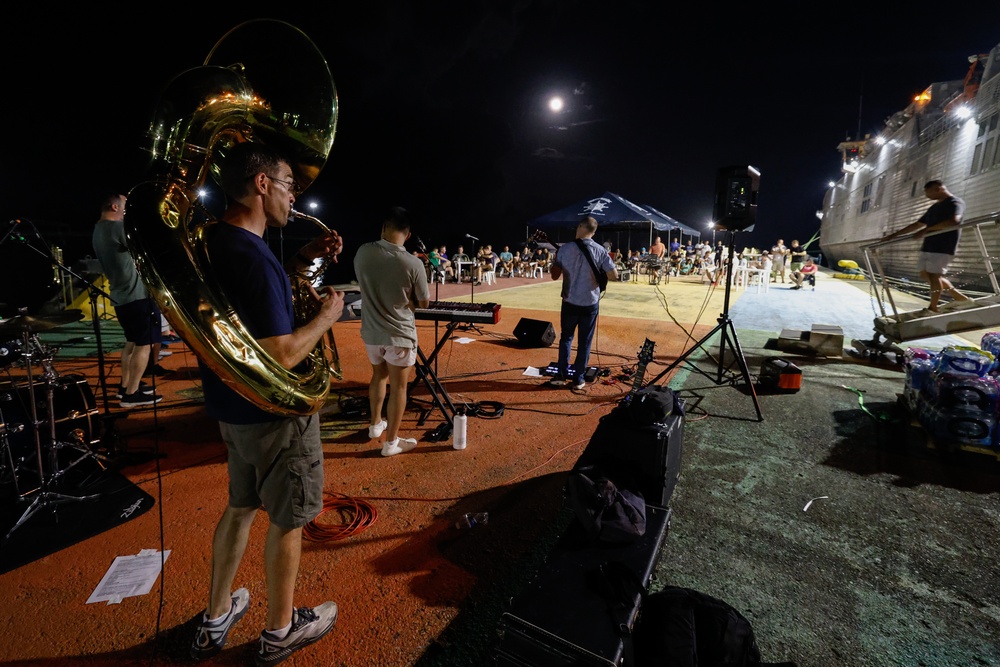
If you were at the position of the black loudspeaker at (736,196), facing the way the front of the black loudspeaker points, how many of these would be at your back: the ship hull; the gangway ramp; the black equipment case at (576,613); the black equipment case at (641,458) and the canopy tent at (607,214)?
2

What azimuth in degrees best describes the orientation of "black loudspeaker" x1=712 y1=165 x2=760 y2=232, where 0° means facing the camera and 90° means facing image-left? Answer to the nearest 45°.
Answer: approximately 180°

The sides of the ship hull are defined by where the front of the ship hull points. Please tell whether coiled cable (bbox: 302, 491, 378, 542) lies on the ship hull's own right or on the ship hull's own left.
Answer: on the ship hull's own left

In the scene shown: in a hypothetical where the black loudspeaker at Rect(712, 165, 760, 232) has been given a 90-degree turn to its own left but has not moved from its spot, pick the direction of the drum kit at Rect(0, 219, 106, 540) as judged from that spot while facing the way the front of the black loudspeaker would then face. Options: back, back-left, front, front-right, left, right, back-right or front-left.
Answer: front-left

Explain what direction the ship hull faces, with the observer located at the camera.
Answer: facing away from the viewer and to the left of the viewer

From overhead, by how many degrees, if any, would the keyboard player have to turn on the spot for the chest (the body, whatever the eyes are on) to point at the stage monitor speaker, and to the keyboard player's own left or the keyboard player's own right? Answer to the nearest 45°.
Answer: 0° — they already face it

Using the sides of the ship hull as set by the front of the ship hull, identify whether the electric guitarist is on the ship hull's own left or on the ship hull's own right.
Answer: on the ship hull's own left

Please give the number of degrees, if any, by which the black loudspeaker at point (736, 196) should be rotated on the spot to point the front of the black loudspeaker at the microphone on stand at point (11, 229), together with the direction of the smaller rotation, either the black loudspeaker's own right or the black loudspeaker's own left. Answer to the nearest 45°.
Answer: approximately 135° to the black loudspeaker's own left

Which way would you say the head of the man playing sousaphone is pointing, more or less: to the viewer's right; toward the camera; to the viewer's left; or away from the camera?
to the viewer's right

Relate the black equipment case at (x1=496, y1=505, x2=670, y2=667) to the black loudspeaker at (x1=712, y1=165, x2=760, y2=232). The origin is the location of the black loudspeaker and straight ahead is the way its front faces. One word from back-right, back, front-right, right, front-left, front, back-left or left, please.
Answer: back

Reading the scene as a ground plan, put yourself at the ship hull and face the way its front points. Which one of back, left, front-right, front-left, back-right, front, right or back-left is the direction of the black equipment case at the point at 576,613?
back-left

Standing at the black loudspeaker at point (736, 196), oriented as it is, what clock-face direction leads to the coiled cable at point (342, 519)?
The coiled cable is roughly at 7 o'clock from the black loudspeaker.

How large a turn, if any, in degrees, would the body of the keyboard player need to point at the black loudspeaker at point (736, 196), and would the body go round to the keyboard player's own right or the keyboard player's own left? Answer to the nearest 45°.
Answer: approximately 45° to the keyboard player's own right

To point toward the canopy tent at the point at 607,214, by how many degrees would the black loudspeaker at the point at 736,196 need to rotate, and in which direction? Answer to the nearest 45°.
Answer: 0° — it already faces it
